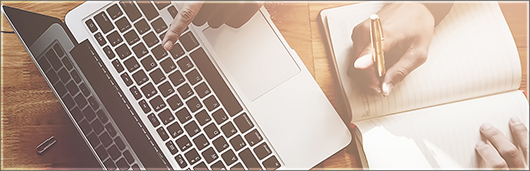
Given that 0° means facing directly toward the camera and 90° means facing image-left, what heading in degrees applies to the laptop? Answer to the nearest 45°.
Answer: approximately 225°
